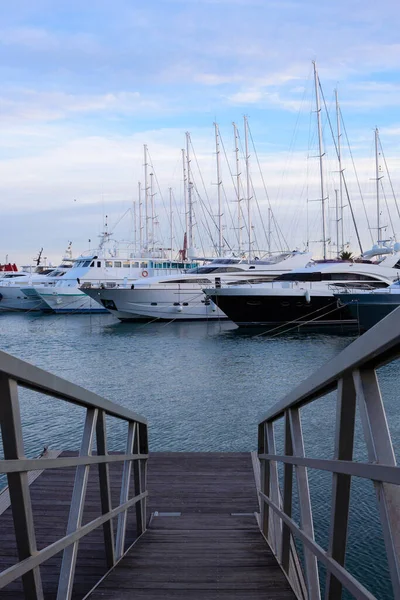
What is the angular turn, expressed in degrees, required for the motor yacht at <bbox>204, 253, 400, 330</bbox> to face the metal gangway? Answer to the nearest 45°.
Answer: approximately 90° to its left

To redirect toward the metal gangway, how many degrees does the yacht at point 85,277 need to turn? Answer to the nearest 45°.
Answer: approximately 45° to its left

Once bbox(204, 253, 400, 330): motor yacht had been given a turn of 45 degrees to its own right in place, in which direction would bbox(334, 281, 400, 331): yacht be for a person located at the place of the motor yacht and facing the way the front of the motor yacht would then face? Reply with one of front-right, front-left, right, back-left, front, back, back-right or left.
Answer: back

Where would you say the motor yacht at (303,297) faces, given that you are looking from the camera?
facing to the left of the viewer

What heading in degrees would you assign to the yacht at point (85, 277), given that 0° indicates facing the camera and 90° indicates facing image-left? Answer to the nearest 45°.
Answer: approximately 45°
